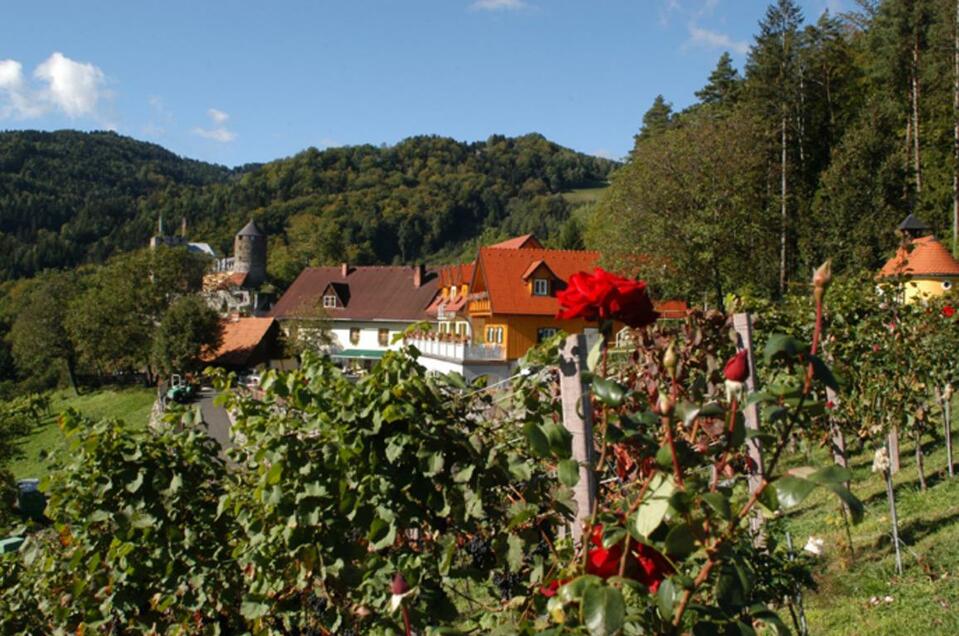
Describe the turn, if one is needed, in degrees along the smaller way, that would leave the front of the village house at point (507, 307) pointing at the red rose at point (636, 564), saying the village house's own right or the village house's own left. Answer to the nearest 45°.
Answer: approximately 45° to the village house's own left

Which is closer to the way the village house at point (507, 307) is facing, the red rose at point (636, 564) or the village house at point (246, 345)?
the red rose

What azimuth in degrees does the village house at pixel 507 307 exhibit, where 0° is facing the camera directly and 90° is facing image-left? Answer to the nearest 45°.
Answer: approximately 45°

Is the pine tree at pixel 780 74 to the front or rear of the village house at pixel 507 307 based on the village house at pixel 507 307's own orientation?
to the rear

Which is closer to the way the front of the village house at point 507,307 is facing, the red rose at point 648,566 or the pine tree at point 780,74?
the red rose

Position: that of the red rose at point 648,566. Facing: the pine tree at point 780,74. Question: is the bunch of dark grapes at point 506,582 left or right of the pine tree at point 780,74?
left

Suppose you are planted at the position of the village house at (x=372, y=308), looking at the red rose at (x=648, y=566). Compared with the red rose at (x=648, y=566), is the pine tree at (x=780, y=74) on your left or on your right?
left

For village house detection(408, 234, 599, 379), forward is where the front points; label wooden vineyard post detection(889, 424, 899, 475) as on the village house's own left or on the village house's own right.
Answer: on the village house's own left

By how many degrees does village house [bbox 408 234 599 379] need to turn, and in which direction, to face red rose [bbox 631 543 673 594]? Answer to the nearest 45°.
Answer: approximately 45° to its left

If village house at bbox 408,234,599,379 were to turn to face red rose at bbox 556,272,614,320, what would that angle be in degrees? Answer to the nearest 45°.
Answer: approximately 45° to its left

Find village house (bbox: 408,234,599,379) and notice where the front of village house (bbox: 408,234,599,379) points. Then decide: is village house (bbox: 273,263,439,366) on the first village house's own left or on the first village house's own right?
on the first village house's own right

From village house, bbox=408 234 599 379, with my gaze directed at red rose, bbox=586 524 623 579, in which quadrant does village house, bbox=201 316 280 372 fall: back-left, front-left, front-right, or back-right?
back-right

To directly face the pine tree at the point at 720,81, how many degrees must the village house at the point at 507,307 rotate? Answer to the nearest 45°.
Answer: approximately 180°
